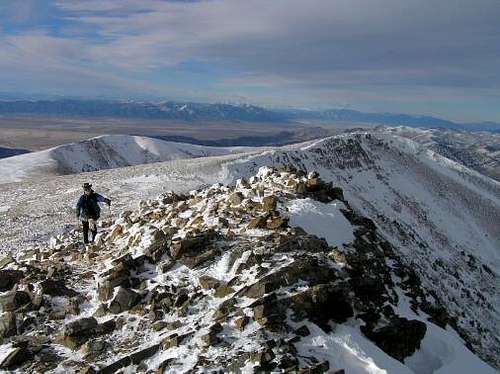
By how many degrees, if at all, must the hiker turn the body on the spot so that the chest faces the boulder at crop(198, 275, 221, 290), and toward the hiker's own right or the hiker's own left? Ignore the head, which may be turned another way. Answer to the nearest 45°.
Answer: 0° — they already face it

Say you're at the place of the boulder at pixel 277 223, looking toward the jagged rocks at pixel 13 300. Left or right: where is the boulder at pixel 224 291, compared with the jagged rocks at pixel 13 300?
left

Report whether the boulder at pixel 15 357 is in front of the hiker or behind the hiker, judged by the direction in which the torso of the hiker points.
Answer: in front

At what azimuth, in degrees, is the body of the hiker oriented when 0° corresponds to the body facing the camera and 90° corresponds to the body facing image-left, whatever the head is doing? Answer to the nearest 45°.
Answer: approximately 0°

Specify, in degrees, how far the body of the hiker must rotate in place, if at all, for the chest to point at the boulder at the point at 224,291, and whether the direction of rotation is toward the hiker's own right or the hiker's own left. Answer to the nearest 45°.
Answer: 0° — they already face it

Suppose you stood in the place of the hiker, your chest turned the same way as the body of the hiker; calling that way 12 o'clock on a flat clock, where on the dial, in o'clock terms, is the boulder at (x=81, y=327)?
The boulder is roughly at 12 o'clock from the hiker.

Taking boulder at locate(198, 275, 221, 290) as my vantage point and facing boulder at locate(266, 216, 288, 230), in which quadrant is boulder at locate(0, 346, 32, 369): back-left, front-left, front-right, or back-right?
back-left

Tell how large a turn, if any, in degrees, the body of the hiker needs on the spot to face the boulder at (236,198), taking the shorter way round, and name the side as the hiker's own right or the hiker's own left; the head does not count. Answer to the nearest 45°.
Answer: approximately 45° to the hiker's own left

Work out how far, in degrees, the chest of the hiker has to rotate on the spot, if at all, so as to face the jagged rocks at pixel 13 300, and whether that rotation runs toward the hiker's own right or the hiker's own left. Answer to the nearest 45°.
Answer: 0° — they already face it

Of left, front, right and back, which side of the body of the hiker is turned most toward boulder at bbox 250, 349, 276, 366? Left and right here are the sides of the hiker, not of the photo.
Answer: front

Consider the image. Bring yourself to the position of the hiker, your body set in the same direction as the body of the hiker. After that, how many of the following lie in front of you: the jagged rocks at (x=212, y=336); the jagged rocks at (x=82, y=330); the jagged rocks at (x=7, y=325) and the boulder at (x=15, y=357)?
4

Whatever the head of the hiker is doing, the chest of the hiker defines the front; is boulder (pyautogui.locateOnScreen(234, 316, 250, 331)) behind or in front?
in front
